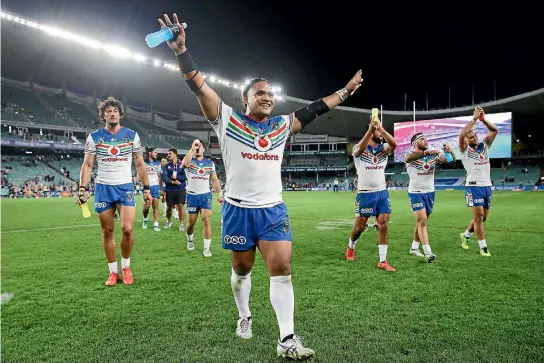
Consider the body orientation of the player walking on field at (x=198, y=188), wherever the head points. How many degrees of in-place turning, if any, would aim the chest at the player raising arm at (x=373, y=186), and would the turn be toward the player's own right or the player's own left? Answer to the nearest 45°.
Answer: approximately 45° to the player's own left

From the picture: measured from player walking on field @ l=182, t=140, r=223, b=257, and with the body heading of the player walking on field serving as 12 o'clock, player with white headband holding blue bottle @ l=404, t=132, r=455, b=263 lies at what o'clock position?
The player with white headband holding blue bottle is roughly at 10 o'clock from the player walking on field.

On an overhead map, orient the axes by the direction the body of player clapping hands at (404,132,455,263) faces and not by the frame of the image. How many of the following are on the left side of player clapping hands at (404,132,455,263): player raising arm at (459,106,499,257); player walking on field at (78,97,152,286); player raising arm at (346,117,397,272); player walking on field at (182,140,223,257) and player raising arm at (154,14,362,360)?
1

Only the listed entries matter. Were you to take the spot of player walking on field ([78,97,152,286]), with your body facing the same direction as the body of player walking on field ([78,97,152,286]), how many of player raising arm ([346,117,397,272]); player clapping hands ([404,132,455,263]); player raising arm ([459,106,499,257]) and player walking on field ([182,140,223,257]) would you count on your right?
0

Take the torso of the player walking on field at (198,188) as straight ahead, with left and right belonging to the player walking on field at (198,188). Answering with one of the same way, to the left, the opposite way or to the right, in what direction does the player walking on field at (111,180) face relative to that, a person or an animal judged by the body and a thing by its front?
the same way

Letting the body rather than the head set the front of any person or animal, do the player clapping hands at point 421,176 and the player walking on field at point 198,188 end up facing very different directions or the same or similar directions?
same or similar directions

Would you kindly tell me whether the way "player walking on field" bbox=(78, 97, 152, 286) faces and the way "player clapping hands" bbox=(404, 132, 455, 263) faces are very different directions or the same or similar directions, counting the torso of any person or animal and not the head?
same or similar directions

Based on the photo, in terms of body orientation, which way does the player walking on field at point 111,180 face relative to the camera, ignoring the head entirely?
toward the camera

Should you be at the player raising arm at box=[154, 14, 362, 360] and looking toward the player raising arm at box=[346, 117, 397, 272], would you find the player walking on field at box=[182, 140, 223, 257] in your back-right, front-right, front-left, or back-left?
front-left

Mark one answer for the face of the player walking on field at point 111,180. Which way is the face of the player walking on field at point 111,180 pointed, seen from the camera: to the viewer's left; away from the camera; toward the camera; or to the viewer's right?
toward the camera

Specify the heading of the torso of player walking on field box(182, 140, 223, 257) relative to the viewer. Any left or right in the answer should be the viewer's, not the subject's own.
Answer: facing the viewer

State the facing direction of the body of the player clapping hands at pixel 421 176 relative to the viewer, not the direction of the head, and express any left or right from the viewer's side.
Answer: facing the viewer and to the right of the viewer

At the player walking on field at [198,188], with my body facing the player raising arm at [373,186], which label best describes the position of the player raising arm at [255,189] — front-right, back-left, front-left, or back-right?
front-right

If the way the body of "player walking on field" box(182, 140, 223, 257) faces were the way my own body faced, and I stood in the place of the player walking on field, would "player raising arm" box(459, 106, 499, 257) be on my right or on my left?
on my left

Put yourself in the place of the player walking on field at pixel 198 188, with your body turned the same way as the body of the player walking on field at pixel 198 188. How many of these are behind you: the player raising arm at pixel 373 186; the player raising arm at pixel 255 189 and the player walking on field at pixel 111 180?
0

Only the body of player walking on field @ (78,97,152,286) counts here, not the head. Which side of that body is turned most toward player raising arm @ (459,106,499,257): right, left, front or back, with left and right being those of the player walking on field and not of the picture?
left

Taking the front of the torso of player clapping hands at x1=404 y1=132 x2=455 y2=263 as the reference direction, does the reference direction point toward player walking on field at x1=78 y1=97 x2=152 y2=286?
no
